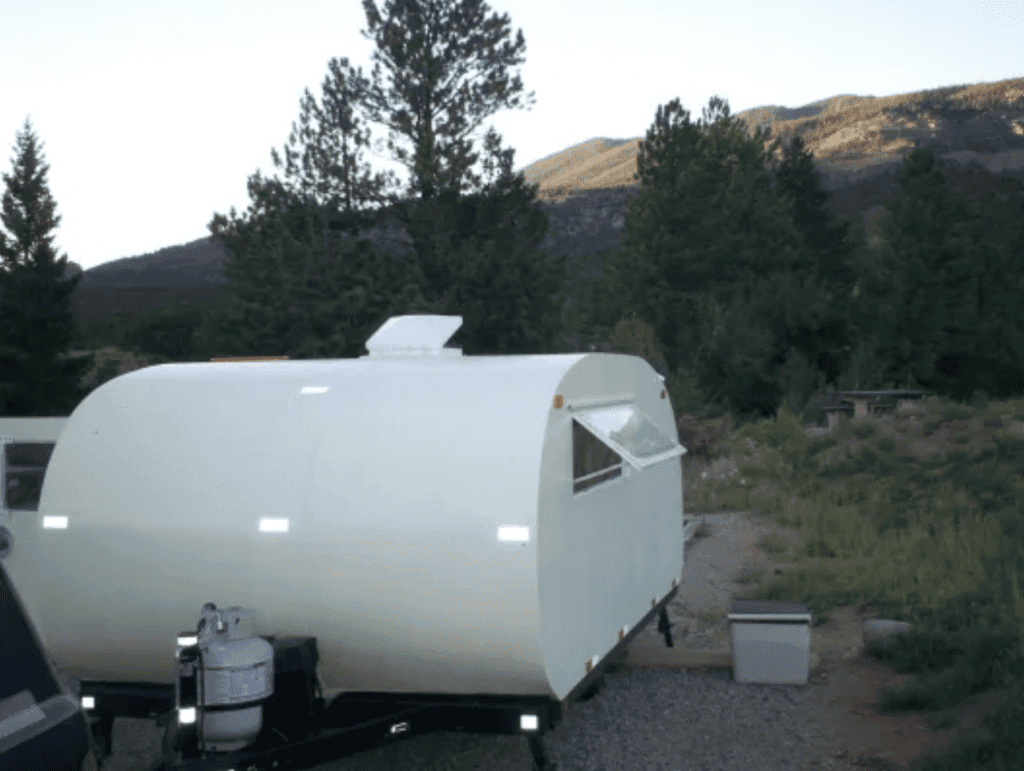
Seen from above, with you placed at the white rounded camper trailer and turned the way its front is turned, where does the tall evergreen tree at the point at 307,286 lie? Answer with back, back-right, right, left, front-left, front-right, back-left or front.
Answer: back-right

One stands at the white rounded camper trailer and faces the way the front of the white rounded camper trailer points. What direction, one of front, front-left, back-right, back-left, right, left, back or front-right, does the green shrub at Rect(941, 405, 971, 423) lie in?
back

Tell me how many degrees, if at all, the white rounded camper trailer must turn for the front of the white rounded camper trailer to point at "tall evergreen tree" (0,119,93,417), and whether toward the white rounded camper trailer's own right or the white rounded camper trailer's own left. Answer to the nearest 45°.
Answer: approximately 135° to the white rounded camper trailer's own right

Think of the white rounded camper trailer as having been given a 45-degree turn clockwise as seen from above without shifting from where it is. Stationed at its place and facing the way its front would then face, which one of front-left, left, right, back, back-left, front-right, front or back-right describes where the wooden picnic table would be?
back-right

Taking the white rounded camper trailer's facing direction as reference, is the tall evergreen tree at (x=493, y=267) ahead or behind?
behind

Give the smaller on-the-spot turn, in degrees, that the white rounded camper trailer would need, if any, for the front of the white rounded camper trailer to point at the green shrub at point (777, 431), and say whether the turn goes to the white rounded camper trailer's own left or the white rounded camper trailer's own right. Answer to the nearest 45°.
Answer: approximately 180°

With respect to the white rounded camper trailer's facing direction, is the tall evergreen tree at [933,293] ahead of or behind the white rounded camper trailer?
behind

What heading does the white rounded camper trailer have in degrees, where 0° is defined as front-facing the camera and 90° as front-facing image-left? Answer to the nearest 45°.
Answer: approximately 45°

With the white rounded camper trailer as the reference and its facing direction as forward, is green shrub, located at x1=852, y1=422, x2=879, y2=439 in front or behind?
behind

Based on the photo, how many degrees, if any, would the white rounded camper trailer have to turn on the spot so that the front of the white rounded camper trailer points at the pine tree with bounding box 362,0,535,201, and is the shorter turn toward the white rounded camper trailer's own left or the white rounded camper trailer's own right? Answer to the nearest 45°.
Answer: approximately 135° to the white rounded camper trailer's own right

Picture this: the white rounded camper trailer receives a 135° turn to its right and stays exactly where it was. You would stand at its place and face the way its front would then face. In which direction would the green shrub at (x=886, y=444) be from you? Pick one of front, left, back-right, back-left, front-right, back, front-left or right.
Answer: front-right

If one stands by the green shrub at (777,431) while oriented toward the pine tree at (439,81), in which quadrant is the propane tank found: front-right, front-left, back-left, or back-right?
back-left
